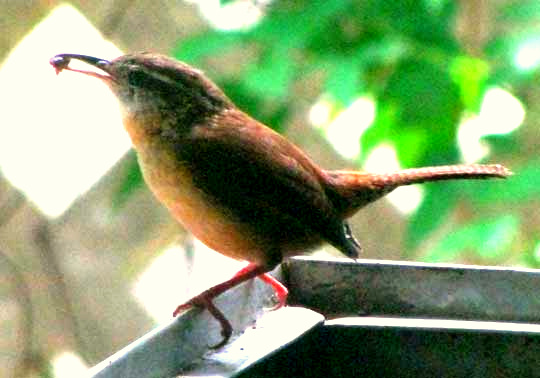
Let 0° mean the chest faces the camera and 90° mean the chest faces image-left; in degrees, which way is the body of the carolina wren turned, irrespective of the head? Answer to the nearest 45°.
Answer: approximately 90°
